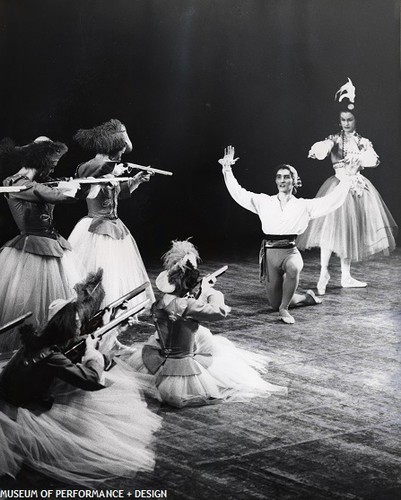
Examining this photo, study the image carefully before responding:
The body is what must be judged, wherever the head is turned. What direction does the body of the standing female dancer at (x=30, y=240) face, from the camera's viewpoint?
to the viewer's right

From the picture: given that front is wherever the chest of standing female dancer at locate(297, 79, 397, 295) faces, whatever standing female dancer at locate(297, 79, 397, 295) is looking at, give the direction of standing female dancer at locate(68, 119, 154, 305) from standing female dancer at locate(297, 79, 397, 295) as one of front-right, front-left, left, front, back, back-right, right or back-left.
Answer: front-right

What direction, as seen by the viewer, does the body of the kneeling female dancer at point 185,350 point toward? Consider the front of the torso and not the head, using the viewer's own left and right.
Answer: facing away from the viewer and to the right of the viewer

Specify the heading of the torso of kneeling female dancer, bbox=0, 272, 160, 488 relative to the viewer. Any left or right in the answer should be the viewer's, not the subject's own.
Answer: facing to the right of the viewer

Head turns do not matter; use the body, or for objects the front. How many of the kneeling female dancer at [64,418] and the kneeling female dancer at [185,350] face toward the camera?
0

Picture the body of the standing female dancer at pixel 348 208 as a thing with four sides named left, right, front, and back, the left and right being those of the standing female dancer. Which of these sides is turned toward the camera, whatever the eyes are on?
front

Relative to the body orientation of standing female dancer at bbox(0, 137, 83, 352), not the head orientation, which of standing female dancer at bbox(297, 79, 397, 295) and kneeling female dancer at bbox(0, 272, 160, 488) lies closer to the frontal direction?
the standing female dancer

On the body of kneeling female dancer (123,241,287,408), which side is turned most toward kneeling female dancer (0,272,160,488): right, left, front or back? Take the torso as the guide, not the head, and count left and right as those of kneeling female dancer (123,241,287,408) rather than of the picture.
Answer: back

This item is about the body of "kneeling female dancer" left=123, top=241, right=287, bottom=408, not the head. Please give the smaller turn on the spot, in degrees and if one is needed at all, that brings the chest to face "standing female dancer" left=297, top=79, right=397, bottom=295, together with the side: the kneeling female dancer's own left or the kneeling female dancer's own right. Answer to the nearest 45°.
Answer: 0° — they already face them

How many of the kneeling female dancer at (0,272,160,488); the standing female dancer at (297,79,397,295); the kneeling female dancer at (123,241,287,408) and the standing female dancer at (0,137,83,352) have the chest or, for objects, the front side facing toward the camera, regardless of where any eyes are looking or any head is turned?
1

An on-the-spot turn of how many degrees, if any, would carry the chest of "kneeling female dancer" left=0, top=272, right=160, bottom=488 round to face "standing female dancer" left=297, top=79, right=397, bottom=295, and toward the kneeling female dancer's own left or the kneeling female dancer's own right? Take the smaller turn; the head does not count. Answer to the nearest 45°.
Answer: approximately 45° to the kneeling female dancer's own left

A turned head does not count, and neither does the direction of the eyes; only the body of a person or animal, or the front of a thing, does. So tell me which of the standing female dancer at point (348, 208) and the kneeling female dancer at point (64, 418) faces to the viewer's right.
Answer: the kneeling female dancer

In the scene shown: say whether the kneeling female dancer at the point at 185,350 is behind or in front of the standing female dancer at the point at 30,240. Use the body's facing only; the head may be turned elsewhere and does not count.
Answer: in front

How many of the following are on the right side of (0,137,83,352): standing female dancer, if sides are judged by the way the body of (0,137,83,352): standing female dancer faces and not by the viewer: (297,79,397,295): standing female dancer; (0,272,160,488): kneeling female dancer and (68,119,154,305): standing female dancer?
1

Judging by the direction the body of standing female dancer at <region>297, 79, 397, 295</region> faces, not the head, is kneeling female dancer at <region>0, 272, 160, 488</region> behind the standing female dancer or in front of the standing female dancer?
in front

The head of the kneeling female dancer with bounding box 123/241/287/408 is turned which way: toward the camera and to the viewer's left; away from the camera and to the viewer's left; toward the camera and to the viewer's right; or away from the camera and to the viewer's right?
away from the camera and to the viewer's right

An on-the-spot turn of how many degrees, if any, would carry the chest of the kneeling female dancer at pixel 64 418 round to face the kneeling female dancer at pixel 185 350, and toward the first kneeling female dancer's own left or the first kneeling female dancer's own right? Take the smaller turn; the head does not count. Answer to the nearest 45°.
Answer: approximately 45° to the first kneeling female dancer's own left
